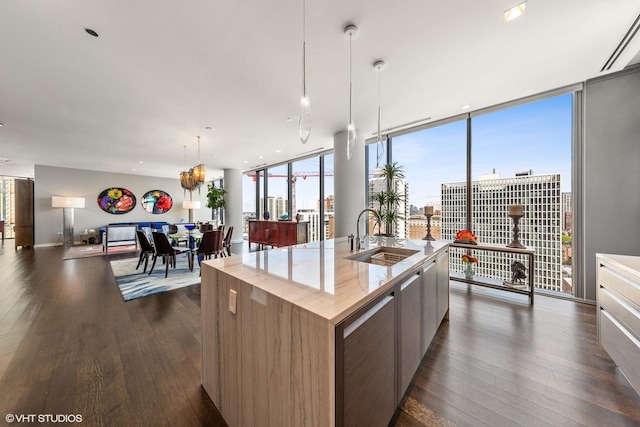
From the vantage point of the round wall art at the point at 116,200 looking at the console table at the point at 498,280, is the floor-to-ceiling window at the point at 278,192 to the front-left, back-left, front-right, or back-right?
front-left

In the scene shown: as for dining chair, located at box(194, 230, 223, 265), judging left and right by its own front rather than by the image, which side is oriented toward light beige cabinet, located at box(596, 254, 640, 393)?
back

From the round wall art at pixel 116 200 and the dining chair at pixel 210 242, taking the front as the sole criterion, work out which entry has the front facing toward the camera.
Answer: the round wall art

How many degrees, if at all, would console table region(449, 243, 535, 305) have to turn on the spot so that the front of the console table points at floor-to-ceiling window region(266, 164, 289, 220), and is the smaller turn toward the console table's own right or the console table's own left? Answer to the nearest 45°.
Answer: approximately 45° to the console table's own right

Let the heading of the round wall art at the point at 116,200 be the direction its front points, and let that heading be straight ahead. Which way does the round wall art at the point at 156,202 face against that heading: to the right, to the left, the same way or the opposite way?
the same way

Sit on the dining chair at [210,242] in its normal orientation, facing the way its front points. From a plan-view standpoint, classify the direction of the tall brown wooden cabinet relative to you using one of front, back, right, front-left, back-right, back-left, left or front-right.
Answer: front

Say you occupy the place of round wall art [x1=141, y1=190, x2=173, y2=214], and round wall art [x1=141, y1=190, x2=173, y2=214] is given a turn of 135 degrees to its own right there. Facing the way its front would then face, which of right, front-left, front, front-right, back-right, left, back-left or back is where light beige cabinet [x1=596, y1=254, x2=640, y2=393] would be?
back-left

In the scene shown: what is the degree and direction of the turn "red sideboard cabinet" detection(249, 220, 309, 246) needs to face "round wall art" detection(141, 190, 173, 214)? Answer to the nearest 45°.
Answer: approximately 90° to its right

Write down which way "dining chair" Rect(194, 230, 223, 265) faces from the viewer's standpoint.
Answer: facing away from the viewer and to the left of the viewer

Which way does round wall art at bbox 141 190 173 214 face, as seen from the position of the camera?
facing the viewer

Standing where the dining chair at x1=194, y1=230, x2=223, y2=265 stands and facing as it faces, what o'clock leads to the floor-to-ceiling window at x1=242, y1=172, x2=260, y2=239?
The floor-to-ceiling window is roughly at 2 o'clock from the dining chair.

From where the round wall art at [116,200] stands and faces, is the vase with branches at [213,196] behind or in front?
in front

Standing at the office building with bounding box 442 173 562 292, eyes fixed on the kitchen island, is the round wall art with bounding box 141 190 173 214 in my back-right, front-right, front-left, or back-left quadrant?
front-right

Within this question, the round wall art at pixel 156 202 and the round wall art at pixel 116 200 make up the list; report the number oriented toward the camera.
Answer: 2

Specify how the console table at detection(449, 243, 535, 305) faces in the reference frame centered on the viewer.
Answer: facing the viewer and to the left of the viewer

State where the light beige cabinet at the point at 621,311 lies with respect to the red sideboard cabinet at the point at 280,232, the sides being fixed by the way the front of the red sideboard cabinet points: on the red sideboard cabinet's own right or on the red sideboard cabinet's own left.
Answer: on the red sideboard cabinet's own left

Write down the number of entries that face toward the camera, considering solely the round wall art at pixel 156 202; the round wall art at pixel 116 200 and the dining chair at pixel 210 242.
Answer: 2
